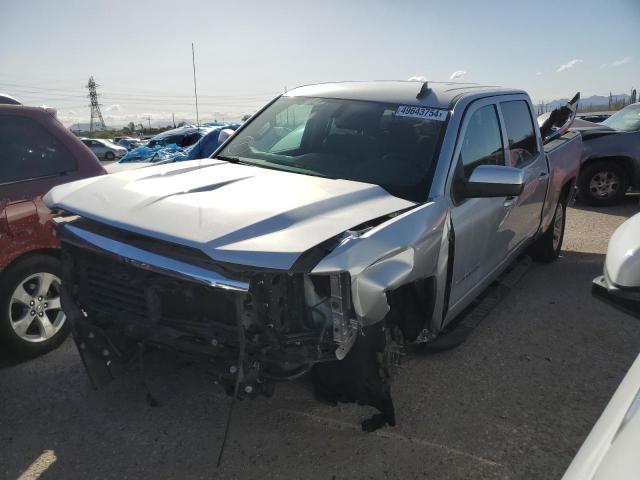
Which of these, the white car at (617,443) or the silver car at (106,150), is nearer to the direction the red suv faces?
the white car

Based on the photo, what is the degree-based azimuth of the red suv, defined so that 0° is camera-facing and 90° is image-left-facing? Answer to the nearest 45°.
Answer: approximately 45°

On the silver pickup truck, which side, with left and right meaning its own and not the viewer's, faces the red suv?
right

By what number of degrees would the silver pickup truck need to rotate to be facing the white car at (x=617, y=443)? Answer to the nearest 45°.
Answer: approximately 90° to its left

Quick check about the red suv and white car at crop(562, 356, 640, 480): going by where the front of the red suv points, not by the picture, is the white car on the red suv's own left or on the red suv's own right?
on the red suv's own left

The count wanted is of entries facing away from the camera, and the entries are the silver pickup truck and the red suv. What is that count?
0

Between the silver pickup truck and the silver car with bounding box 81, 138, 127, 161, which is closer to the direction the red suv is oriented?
the silver pickup truck

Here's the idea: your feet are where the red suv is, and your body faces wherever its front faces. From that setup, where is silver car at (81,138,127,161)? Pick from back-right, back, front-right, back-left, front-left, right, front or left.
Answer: back-right

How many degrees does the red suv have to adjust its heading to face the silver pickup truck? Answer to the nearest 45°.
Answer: approximately 90° to its left

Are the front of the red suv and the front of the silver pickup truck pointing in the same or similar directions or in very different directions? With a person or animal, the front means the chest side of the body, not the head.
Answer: same or similar directions

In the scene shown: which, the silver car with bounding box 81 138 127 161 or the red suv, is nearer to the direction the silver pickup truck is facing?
the red suv

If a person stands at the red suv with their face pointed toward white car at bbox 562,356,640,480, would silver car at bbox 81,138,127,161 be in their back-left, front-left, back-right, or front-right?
back-left

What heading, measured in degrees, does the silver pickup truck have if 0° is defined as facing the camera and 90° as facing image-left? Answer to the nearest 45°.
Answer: approximately 45°
